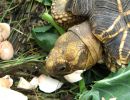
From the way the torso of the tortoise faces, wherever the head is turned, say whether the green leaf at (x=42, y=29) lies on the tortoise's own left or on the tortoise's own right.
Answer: on the tortoise's own right

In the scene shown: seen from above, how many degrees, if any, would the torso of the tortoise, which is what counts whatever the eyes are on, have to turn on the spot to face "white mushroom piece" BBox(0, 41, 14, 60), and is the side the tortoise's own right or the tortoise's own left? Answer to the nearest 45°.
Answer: approximately 45° to the tortoise's own right
